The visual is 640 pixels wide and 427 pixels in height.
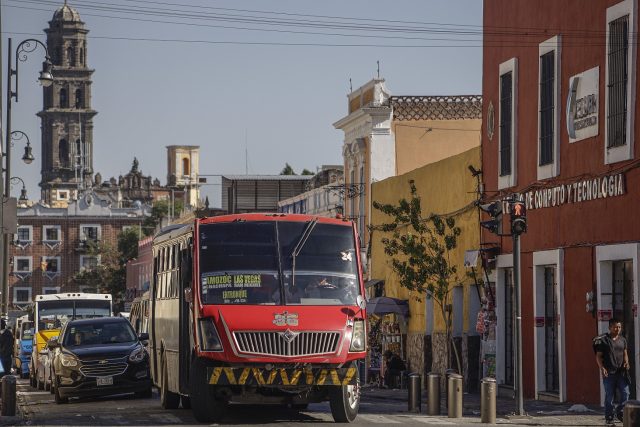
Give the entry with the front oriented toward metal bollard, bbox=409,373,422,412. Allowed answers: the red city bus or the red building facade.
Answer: the red building facade

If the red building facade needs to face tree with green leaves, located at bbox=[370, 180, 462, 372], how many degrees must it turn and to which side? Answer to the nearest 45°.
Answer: approximately 90° to its right

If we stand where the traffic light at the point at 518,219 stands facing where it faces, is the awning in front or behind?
behind

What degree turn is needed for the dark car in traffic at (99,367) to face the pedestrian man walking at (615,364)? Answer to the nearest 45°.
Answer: approximately 45° to its left

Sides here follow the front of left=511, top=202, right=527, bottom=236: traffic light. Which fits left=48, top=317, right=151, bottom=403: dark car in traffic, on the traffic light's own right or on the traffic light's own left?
on the traffic light's own right

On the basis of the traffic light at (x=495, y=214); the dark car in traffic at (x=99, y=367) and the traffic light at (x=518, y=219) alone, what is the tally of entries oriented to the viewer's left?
1

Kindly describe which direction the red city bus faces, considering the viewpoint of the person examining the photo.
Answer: facing the viewer

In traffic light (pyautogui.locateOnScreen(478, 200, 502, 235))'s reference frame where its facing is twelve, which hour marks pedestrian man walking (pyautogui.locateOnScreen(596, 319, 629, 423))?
The pedestrian man walking is roughly at 8 o'clock from the traffic light.

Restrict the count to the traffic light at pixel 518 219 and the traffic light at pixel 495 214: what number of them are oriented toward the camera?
1

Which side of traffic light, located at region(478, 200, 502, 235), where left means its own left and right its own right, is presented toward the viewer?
left

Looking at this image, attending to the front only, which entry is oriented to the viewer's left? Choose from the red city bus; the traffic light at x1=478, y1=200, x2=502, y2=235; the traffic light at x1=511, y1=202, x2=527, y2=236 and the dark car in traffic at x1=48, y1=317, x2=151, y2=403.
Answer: the traffic light at x1=478, y1=200, x2=502, y2=235

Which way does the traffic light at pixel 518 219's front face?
toward the camera

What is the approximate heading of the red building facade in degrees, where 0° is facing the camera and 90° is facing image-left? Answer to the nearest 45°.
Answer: approximately 45°
